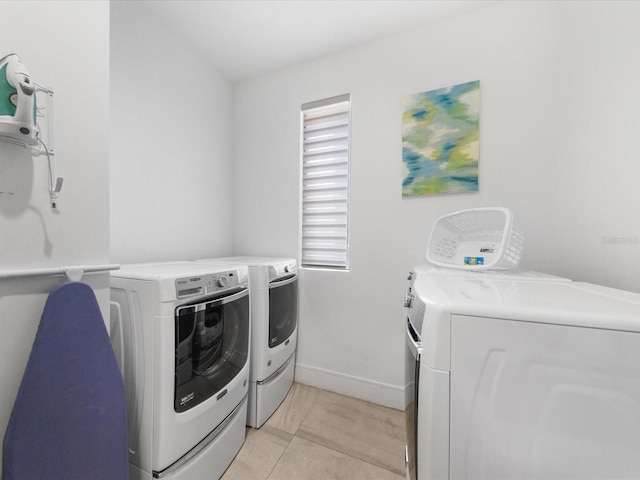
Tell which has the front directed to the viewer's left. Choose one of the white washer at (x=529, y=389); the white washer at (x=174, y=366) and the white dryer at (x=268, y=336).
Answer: the white washer at (x=529, y=389)

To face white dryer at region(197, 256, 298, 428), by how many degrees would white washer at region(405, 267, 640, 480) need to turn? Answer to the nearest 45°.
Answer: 0° — it already faces it

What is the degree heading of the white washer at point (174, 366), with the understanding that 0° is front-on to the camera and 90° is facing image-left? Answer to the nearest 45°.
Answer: approximately 315°

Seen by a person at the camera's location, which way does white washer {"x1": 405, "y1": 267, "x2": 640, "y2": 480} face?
facing to the left of the viewer

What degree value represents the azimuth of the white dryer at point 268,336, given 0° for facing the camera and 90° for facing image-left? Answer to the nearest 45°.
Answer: approximately 315°

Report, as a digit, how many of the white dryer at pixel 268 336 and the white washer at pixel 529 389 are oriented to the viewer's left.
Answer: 1

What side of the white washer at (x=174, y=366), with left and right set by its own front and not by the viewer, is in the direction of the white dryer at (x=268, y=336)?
left

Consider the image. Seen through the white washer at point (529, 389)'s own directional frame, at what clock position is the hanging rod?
The hanging rod is roughly at 11 o'clock from the white washer.

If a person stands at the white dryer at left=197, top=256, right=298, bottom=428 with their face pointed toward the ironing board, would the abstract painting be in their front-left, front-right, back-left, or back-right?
back-left
